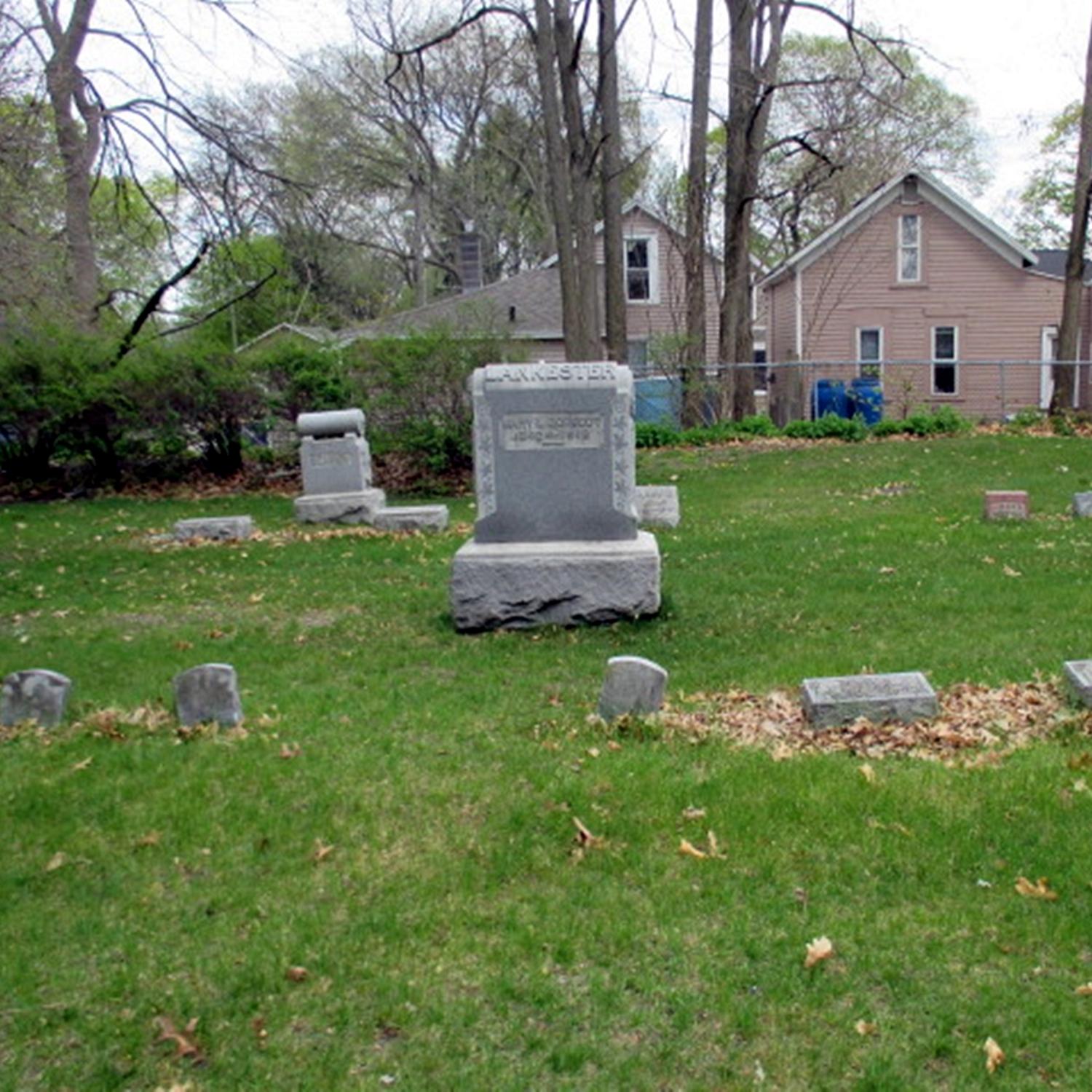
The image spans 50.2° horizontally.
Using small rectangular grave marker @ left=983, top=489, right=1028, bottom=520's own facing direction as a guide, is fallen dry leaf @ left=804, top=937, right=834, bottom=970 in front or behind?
in front

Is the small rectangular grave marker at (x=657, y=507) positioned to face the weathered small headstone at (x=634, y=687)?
yes

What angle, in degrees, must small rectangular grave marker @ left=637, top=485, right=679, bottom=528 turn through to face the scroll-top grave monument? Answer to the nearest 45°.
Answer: approximately 135° to its right

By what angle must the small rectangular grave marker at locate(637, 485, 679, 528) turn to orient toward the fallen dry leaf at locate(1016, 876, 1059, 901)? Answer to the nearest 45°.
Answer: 0° — it already faces it

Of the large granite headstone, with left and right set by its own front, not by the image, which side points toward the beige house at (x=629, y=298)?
back

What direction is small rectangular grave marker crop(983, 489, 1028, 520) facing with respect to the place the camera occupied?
facing the viewer

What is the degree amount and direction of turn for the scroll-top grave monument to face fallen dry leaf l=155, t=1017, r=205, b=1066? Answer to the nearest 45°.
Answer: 0° — it already faces it

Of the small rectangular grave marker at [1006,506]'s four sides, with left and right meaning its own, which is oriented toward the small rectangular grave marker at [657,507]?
right

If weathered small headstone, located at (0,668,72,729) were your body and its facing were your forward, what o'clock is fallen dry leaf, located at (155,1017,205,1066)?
The fallen dry leaf is roughly at 12 o'clock from the weathered small headstone.

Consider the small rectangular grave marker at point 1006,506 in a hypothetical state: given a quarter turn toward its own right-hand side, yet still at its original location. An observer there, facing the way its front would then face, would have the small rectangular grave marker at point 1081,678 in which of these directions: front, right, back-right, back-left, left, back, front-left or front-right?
left

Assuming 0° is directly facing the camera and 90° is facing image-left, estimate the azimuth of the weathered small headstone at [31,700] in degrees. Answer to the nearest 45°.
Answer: approximately 0°

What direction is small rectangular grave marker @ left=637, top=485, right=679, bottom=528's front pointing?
toward the camera

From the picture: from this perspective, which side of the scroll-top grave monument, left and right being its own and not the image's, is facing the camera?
front

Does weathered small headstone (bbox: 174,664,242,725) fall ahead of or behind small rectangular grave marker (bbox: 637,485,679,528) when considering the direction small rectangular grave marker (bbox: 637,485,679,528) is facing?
ahead

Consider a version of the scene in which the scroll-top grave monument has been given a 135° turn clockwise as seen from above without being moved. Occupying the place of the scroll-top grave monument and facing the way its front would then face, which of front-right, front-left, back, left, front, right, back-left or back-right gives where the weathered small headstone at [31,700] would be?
back-left
